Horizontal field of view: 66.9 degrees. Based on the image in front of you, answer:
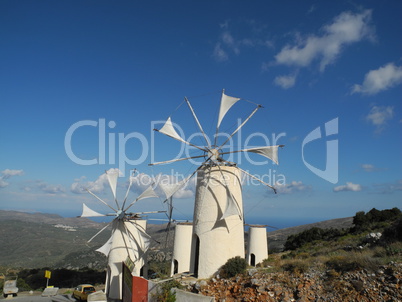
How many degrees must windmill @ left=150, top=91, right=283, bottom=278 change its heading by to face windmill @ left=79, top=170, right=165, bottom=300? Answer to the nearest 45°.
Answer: approximately 135° to its right

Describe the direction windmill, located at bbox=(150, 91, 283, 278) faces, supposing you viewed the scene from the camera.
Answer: facing the viewer

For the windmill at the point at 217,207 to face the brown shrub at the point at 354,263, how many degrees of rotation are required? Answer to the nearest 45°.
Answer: approximately 45° to its left
